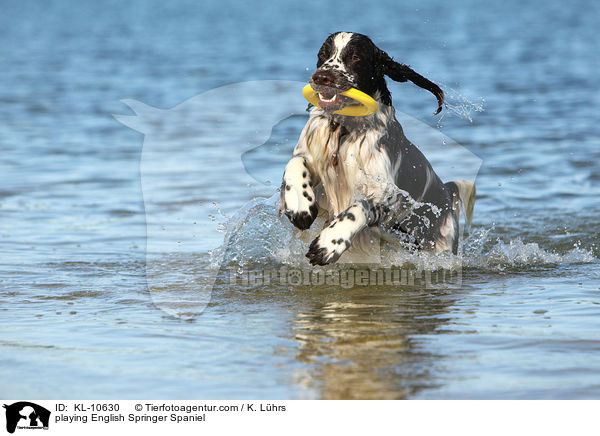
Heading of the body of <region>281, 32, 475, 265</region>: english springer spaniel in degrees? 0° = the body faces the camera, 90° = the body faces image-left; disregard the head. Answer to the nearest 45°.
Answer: approximately 45°
